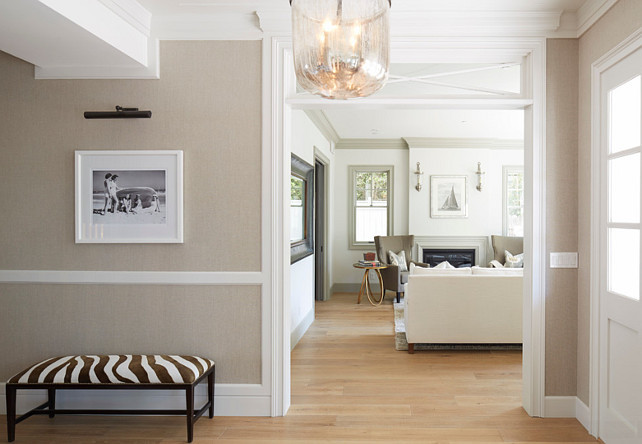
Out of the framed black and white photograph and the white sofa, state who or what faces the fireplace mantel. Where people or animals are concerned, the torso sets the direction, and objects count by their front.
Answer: the white sofa

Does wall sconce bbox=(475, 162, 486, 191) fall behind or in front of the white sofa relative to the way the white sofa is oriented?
in front

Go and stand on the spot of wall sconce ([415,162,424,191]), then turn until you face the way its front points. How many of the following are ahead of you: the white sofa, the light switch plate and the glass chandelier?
3

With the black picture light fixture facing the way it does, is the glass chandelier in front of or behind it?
in front

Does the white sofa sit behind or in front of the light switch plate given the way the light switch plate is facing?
behind

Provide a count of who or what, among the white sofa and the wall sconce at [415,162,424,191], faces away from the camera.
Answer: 1

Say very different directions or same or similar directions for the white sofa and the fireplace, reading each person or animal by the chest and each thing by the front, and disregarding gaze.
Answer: very different directions

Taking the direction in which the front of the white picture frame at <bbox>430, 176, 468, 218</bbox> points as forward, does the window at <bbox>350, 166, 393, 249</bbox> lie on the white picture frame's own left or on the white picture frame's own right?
on the white picture frame's own right
